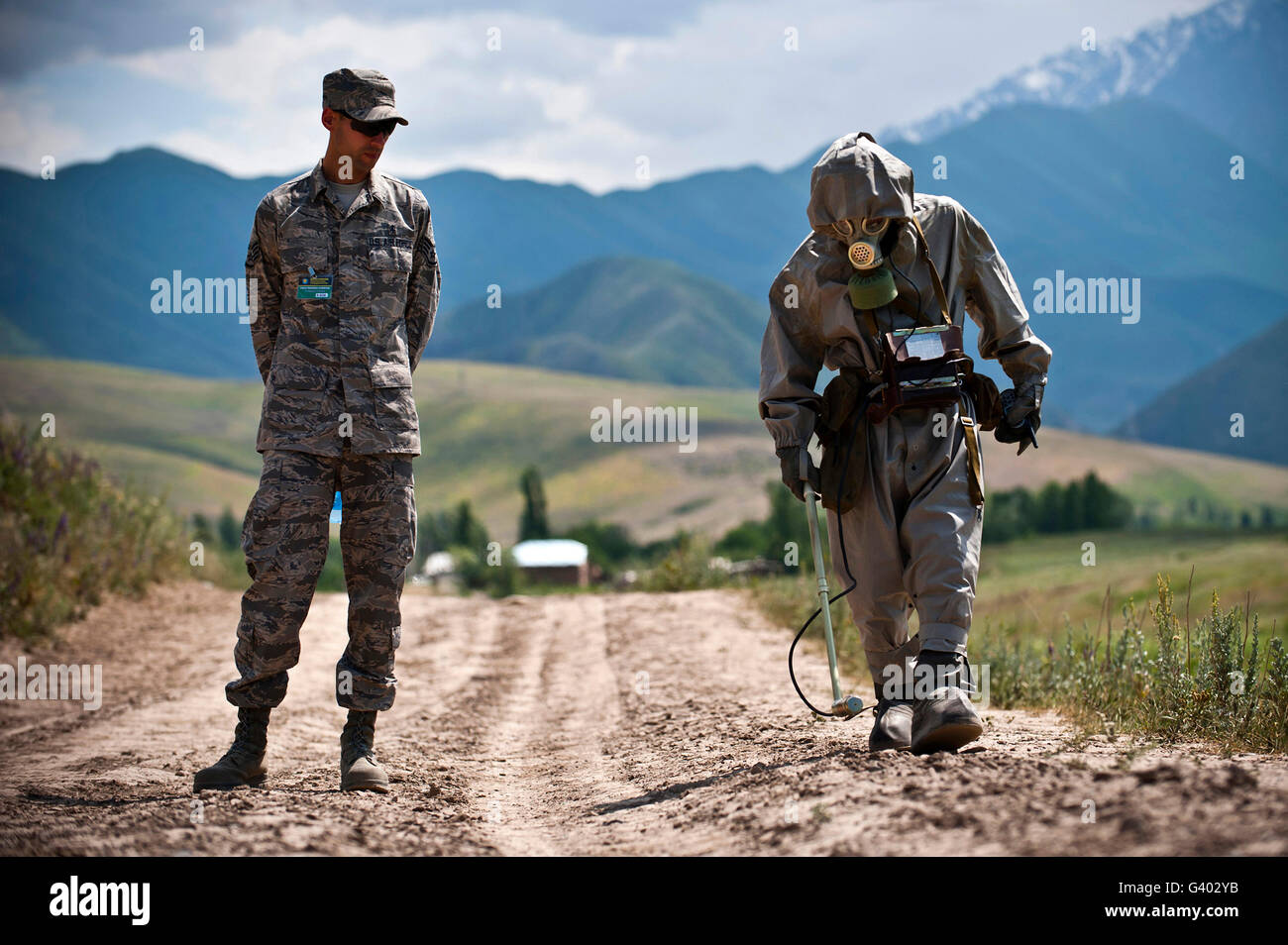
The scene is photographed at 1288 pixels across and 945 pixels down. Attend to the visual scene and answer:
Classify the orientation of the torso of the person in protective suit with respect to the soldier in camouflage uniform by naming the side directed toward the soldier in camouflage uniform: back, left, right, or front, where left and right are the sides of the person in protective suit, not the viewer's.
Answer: right

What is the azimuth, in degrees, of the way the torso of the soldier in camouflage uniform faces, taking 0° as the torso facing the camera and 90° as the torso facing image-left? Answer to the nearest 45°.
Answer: approximately 0°

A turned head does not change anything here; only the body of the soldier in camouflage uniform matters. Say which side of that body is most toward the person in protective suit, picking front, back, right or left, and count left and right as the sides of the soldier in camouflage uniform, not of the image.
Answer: left

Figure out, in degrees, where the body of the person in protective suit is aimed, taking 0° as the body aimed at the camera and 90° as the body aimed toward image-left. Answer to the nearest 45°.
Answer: approximately 0°

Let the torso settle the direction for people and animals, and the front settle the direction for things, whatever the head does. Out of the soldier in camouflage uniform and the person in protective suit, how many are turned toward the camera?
2

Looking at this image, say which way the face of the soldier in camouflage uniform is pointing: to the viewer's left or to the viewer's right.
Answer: to the viewer's right
